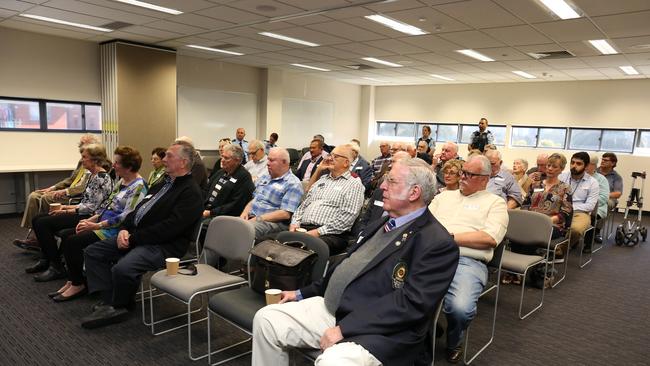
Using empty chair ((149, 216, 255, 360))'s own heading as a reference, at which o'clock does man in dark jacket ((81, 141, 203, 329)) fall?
The man in dark jacket is roughly at 3 o'clock from the empty chair.

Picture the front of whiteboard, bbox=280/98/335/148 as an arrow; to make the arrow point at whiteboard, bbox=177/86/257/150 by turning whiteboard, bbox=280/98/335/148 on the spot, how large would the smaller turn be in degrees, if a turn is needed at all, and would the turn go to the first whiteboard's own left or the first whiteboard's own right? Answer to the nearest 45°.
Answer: approximately 90° to the first whiteboard's own right

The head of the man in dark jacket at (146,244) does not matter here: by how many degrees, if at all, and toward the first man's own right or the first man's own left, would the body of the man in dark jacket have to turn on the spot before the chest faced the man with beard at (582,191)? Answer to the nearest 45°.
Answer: approximately 135° to the first man's own left

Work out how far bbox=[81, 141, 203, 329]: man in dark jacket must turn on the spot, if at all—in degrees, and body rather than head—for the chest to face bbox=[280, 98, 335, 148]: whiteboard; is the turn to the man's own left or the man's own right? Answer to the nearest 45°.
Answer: approximately 180°

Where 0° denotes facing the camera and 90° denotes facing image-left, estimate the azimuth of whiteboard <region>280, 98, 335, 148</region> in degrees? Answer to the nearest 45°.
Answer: approximately 315°
